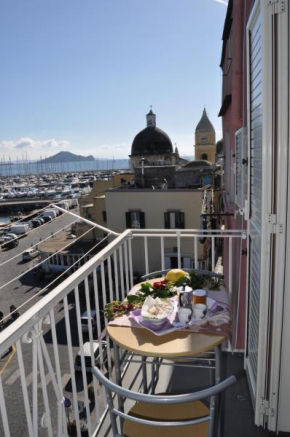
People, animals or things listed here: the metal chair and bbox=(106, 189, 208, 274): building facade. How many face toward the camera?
1

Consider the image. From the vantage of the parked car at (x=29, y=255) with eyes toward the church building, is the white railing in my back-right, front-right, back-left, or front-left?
back-right

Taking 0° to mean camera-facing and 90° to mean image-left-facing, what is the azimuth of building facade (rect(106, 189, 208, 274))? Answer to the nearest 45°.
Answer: approximately 0°

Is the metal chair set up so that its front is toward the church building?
yes

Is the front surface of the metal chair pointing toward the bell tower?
yes

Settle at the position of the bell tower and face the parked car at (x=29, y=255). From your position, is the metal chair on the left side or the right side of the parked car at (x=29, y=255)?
left

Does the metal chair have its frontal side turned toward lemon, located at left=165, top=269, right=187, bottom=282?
yes

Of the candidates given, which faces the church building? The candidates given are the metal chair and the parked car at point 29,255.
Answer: the metal chair

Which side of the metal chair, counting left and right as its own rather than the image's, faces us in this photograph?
back

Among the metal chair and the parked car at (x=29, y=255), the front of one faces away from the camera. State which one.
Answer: the metal chair

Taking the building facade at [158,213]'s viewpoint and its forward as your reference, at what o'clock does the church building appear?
The church building is roughly at 6 o'clock from the building facade.
